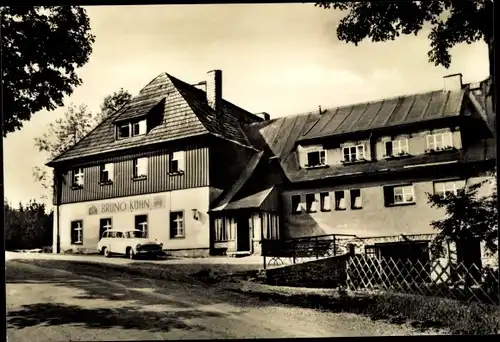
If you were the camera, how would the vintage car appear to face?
facing the viewer and to the right of the viewer

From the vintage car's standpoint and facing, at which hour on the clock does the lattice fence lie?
The lattice fence is roughly at 1 o'clock from the vintage car.

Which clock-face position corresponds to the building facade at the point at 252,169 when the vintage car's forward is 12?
The building facade is roughly at 11 o'clock from the vintage car.

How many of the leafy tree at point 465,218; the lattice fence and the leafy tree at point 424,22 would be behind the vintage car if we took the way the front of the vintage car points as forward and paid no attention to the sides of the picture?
0

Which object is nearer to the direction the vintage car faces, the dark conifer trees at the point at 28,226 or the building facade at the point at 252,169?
the building facade

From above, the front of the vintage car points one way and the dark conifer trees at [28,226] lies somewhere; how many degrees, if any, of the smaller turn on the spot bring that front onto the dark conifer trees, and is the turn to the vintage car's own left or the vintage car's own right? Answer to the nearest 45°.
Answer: approximately 135° to the vintage car's own right
